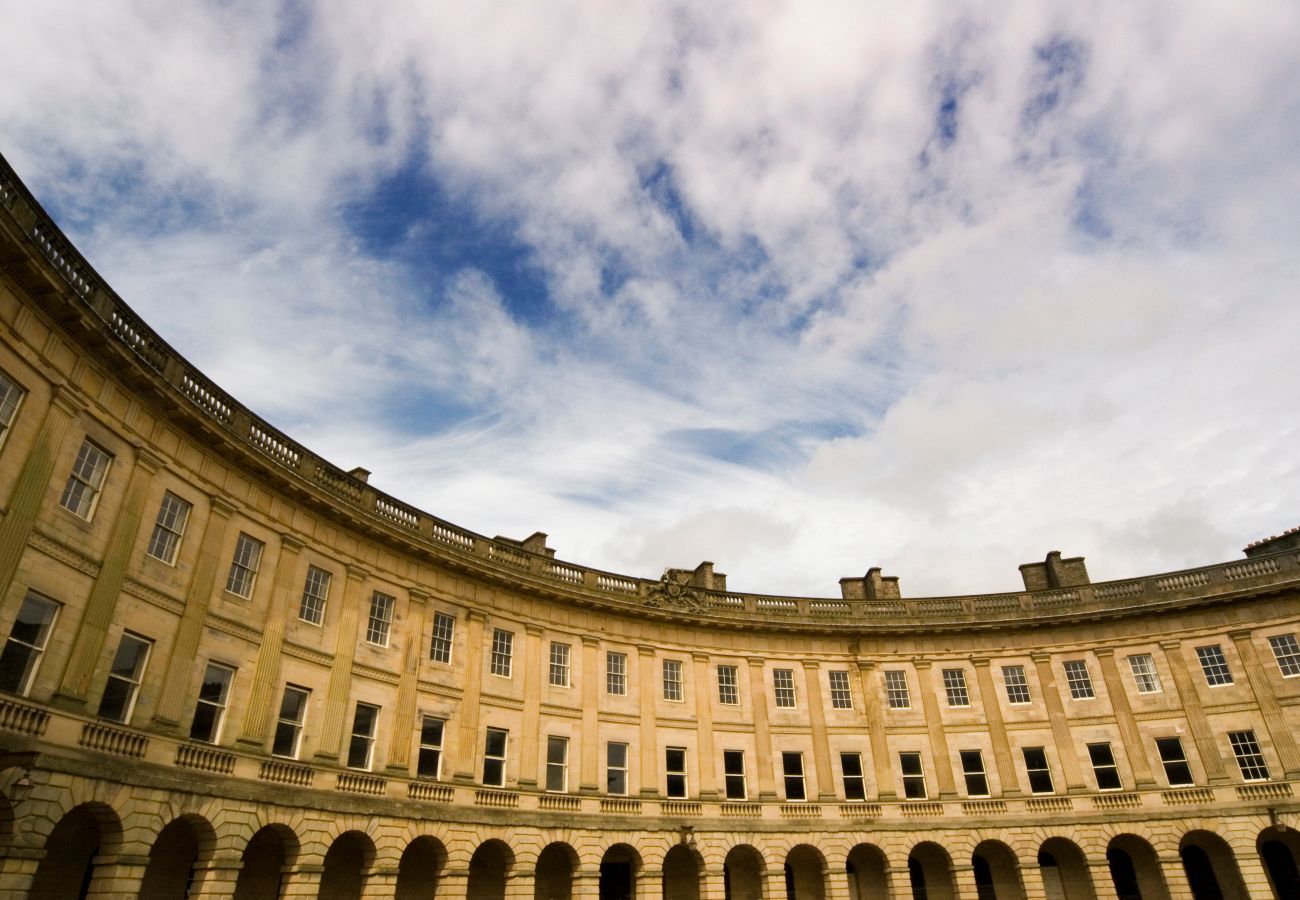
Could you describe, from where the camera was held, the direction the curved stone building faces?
facing the viewer
